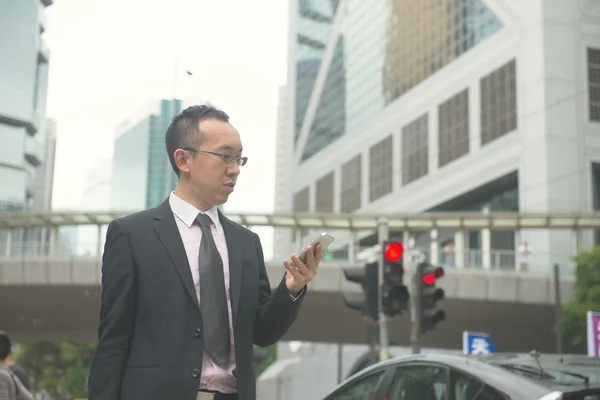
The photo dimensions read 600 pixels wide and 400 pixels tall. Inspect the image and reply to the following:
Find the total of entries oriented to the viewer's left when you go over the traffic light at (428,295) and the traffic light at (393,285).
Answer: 0

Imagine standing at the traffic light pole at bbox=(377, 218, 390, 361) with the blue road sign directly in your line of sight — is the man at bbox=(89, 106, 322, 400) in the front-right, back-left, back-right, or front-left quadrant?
back-right

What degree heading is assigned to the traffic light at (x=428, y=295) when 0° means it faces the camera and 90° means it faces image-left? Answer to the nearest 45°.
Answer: approximately 315°

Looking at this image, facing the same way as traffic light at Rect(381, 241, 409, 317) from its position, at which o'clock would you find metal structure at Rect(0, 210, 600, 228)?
The metal structure is roughly at 6 o'clock from the traffic light.

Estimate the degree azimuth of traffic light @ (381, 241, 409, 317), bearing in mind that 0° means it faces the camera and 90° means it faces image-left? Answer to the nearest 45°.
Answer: approximately 0°

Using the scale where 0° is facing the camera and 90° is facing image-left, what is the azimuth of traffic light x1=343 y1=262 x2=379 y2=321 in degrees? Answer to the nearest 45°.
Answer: approximately 90°

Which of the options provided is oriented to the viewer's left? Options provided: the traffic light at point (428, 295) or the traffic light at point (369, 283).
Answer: the traffic light at point (369, 283)

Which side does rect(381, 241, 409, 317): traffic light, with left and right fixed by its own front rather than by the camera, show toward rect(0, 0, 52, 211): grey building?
back

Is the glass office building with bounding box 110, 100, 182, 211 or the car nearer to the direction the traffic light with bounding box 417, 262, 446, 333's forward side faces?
the car

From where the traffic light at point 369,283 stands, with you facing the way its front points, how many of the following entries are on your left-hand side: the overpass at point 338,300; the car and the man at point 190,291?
2

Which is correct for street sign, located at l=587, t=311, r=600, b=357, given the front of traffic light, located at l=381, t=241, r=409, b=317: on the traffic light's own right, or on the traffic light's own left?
on the traffic light's own left
